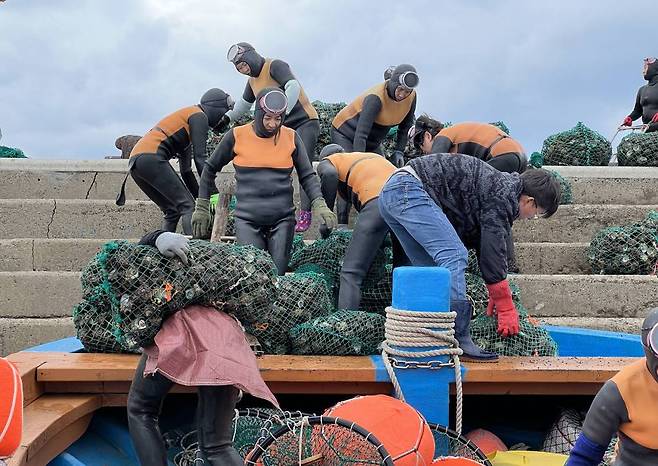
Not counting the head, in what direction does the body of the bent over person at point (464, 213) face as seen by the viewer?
to the viewer's right

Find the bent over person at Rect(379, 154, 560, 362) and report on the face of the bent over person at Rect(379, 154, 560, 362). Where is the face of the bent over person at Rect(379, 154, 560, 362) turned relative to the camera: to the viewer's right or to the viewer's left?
to the viewer's right

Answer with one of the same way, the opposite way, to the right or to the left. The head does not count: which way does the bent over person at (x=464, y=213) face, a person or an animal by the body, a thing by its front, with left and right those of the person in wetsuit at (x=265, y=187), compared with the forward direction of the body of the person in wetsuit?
to the left

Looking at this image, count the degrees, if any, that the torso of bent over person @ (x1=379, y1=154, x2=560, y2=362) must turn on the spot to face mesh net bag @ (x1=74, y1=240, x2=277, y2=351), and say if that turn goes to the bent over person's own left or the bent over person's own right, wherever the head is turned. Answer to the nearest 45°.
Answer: approximately 135° to the bent over person's own right

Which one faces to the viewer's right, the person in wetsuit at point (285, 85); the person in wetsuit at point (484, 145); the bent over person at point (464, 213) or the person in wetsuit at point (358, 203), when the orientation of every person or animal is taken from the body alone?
the bent over person

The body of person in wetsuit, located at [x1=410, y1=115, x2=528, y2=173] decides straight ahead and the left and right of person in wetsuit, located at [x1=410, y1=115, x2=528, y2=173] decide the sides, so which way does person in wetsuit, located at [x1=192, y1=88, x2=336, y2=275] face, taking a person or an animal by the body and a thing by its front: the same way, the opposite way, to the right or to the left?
to the left

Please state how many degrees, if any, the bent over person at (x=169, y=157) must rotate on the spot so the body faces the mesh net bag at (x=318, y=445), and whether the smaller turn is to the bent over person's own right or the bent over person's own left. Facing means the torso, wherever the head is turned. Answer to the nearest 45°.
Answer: approximately 90° to the bent over person's own right

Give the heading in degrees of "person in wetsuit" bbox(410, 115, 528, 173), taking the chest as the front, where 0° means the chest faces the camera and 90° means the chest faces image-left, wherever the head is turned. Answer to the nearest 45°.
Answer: approximately 90°

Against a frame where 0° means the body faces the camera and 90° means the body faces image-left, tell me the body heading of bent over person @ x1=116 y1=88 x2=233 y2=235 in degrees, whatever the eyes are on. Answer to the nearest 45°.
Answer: approximately 270°

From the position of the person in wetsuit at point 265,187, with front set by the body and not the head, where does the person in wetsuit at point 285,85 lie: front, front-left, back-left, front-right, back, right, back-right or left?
back

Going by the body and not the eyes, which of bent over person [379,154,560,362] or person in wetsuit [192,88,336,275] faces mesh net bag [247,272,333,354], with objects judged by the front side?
the person in wetsuit

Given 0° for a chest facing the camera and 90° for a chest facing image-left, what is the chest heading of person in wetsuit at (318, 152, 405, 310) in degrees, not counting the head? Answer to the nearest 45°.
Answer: approximately 90°
